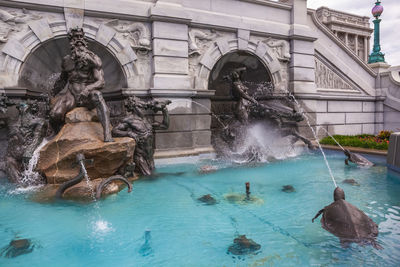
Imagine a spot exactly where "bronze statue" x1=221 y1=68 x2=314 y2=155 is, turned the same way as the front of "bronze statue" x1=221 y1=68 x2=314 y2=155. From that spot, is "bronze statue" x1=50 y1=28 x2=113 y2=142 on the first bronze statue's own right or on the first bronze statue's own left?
on the first bronze statue's own right

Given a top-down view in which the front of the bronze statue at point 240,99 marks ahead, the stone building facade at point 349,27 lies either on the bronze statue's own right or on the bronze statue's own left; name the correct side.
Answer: on the bronze statue's own left

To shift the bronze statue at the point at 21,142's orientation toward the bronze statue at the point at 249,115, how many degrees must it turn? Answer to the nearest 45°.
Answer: approximately 135° to its left

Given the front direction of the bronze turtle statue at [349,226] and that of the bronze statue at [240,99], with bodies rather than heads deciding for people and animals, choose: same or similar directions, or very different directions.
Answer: very different directions

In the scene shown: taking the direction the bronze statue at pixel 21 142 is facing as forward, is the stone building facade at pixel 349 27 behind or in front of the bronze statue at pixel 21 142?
behind
